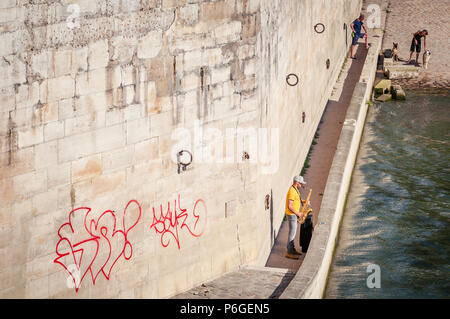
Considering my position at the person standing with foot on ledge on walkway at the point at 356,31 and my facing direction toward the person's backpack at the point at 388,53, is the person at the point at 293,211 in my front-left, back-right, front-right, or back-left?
back-right

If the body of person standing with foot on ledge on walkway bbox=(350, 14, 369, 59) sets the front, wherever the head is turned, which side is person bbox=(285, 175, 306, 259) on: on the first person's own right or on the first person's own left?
on the first person's own right

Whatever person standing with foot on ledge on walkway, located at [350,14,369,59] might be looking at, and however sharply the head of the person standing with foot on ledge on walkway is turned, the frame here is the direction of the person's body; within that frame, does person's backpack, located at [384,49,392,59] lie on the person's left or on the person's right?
on the person's left

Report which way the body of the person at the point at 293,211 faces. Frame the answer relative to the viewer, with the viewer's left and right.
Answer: facing to the right of the viewer

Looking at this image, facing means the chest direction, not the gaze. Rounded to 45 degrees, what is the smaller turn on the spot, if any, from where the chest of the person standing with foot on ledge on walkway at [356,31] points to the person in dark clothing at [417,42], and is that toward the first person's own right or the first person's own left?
approximately 45° to the first person's own left
